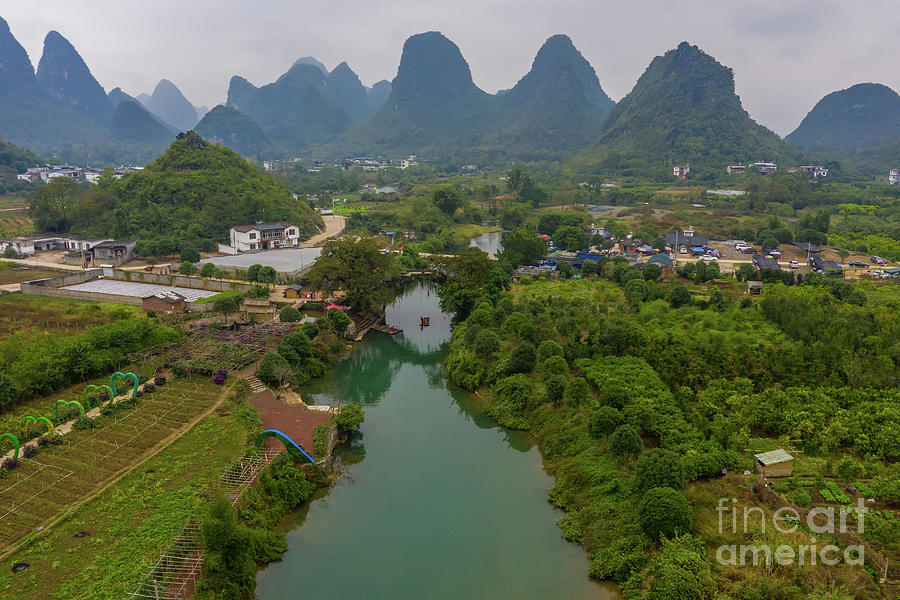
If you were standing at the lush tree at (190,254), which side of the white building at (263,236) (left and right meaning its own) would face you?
right

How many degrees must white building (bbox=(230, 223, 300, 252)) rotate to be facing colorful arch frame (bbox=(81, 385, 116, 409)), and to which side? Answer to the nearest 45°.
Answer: approximately 45° to its right

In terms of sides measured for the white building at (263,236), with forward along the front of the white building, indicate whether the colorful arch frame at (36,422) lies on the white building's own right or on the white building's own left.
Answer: on the white building's own right

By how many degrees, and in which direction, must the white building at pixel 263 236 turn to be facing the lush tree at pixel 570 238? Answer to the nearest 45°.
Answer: approximately 45° to its left

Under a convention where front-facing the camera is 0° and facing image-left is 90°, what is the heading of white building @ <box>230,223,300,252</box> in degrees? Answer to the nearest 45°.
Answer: approximately 315°

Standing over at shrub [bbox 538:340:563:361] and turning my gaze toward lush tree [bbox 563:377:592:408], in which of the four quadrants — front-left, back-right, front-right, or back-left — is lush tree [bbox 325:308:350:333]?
back-right

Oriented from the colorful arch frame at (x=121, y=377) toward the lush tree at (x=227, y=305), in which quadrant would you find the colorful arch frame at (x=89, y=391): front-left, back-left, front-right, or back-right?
back-left
